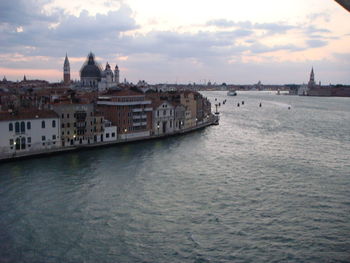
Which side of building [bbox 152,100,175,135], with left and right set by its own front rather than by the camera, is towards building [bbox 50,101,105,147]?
right

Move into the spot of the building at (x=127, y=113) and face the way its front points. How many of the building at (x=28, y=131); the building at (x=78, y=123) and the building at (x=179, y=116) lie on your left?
1

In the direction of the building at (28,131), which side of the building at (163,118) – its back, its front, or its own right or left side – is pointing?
right

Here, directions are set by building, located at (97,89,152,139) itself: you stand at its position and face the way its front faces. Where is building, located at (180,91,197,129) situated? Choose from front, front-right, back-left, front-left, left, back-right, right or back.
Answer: left

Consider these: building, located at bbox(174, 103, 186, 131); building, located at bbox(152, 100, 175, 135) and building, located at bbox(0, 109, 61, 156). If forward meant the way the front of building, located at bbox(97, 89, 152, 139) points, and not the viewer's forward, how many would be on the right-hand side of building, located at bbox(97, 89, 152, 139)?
1

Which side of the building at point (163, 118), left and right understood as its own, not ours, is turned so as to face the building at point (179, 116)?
left

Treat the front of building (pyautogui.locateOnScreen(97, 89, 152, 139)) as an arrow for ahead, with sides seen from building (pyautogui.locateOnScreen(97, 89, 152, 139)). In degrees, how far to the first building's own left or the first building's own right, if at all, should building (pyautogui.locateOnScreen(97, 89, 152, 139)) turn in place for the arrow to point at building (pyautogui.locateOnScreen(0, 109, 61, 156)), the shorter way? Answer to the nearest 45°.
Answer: approximately 90° to the first building's own right

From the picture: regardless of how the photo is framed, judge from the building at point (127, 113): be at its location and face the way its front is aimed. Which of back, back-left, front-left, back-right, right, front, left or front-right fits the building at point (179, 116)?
left

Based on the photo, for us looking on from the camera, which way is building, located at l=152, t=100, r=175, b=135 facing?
facing the viewer and to the right of the viewer

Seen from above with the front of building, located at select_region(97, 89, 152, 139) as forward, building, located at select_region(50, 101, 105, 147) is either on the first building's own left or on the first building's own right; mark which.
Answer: on the first building's own right

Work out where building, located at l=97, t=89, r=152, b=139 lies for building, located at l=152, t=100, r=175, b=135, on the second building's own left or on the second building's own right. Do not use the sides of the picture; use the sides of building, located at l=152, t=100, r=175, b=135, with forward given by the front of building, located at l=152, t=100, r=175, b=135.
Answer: on the second building's own right
